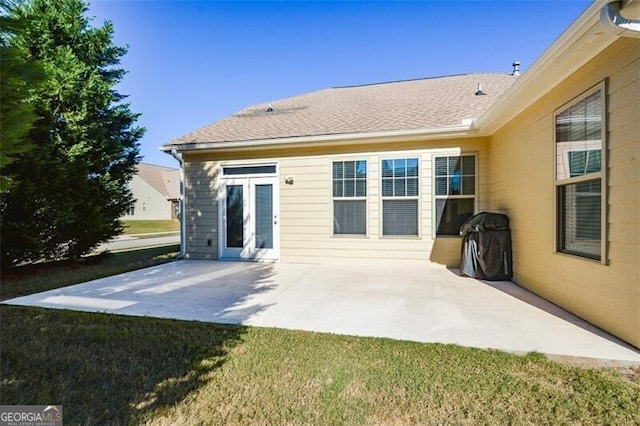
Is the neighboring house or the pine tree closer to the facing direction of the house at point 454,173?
the neighboring house

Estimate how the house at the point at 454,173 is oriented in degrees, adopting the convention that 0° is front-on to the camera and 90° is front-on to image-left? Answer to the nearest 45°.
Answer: approximately 180°

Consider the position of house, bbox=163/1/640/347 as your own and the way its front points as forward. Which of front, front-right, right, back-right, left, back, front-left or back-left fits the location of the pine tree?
left

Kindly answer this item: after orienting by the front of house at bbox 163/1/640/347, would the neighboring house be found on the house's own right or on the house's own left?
on the house's own left
